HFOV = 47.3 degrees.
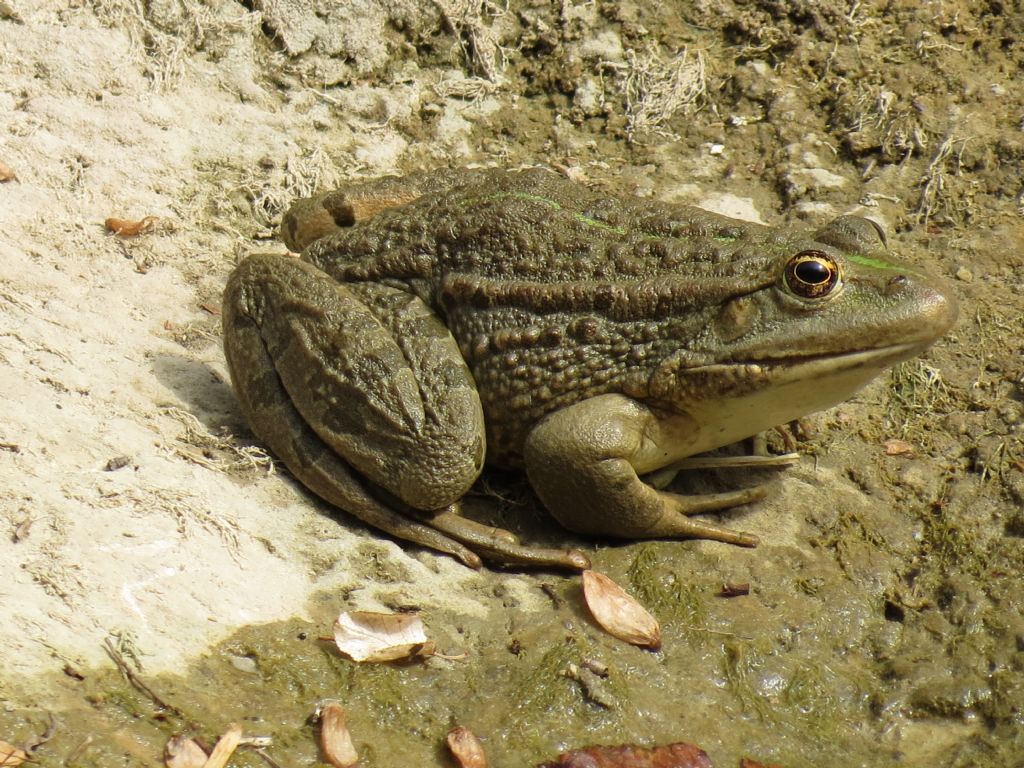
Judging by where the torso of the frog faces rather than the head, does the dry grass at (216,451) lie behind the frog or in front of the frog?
behind

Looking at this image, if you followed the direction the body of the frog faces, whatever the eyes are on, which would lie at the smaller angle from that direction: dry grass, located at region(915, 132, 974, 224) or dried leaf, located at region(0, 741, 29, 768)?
the dry grass

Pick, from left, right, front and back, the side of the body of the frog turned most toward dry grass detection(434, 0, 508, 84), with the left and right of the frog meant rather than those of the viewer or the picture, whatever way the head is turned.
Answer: left

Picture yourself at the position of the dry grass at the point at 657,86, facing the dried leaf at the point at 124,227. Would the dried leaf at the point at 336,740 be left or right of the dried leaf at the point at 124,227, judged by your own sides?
left

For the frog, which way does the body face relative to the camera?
to the viewer's right

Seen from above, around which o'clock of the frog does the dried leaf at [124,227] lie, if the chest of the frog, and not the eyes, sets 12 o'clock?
The dried leaf is roughly at 7 o'clock from the frog.

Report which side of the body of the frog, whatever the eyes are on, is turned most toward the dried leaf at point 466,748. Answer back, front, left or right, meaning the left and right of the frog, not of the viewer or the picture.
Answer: right

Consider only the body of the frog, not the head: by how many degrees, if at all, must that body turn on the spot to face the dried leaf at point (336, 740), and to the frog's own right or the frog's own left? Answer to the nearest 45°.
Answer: approximately 135° to the frog's own right

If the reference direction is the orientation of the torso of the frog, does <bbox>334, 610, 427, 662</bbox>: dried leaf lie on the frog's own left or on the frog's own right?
on the frog's own right

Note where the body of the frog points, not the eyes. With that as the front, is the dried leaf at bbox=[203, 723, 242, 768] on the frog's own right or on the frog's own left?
on the frog's own right

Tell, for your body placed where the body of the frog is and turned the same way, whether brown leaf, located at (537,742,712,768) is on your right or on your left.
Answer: on your right

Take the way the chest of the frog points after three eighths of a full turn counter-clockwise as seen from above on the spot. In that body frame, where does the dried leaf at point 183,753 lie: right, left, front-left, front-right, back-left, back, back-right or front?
left

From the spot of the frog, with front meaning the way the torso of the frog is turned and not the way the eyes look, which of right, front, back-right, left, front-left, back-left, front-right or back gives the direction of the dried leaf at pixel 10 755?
back-right
